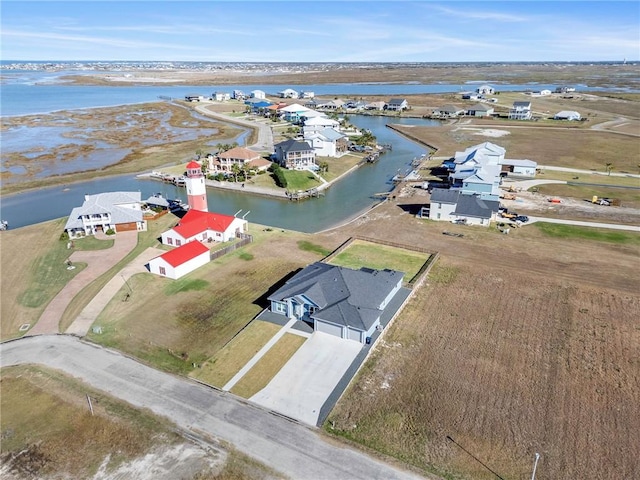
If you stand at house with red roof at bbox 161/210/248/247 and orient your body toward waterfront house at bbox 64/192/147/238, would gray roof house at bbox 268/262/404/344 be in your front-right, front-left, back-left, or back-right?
back-left

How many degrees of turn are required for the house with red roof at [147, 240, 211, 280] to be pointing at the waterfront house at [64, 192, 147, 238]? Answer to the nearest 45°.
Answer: approximately 90° to its right

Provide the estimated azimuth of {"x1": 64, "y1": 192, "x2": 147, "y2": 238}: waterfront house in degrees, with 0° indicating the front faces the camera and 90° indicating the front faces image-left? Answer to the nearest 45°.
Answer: approximately 0°

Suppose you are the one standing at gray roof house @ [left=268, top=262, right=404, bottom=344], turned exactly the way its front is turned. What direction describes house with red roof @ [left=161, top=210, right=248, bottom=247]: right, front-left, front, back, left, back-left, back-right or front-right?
right

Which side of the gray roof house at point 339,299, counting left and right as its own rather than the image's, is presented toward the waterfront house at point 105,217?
right

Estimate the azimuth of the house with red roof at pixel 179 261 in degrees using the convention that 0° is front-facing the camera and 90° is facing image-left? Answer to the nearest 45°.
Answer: approximately 45°

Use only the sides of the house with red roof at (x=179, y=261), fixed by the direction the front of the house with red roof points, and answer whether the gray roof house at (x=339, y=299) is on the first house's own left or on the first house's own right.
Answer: on the first house's own left

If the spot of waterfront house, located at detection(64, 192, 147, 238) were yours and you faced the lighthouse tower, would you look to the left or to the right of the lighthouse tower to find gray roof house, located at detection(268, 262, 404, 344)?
right

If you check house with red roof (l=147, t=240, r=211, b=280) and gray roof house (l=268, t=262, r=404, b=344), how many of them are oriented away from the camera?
0

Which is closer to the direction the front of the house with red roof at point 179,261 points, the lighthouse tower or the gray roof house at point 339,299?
the gray roof house

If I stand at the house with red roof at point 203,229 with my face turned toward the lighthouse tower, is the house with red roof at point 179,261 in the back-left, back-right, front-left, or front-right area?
back-left

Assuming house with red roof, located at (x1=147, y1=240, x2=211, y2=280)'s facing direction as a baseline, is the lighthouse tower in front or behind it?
behind

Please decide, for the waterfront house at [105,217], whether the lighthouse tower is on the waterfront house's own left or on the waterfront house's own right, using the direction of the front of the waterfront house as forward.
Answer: on the waterfront house's own left
